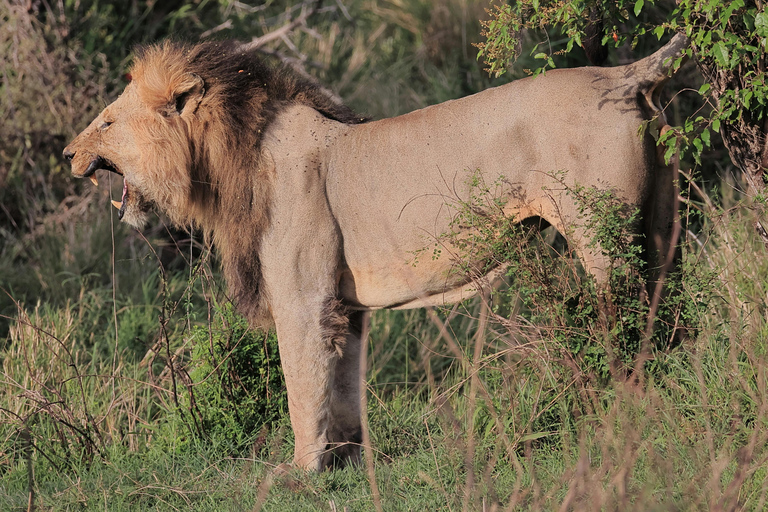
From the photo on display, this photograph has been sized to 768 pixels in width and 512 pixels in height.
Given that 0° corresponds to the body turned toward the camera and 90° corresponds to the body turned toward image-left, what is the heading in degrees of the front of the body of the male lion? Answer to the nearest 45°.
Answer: approximately 90°
